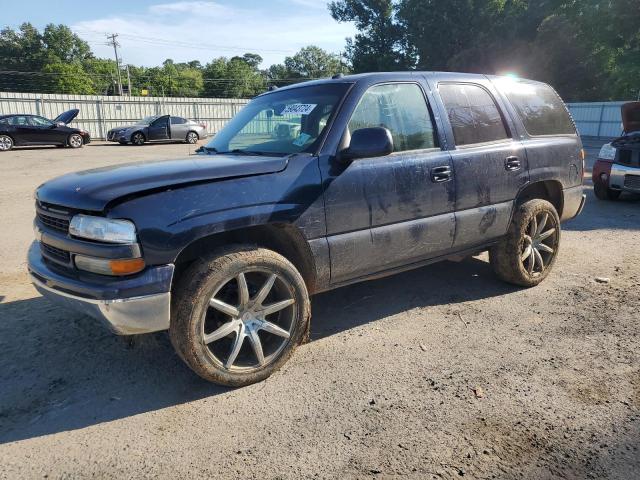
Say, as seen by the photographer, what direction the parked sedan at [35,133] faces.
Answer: facing to the right of the viewer

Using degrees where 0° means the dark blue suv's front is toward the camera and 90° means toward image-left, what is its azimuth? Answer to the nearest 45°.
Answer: approximately 45°

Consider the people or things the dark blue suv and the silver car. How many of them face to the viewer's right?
0

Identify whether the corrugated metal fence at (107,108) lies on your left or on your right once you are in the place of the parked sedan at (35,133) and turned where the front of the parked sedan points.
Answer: on your left

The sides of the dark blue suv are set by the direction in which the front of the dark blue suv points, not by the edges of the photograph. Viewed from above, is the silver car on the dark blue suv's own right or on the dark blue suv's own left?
on the dark blue suv's own right

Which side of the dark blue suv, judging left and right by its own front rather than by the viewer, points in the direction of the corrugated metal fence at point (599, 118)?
back

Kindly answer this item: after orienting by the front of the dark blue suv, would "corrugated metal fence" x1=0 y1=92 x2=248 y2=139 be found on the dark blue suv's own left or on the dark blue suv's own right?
on the dark blue suv's own right

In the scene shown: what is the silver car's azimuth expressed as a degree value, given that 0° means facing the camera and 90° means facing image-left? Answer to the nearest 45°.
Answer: approximately 45°

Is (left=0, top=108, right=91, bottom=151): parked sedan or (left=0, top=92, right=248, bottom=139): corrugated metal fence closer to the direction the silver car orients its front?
the parked sedan

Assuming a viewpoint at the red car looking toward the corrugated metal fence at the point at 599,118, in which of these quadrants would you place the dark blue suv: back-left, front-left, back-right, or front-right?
back-left

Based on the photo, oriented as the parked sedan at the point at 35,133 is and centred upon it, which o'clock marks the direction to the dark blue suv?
The dark blue suv is roughly at 3 o'clock from the parked sedan.

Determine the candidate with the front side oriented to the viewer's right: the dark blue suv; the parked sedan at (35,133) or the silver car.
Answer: the parked sedan

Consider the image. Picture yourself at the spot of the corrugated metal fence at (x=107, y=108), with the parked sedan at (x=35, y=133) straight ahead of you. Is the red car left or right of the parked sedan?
left
